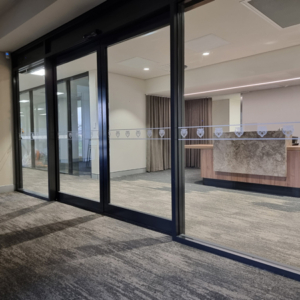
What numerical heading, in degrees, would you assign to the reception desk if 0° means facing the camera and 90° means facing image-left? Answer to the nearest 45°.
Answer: approximately 45°

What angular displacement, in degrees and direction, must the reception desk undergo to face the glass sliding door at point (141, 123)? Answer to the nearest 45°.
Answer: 0° — it already faces it
